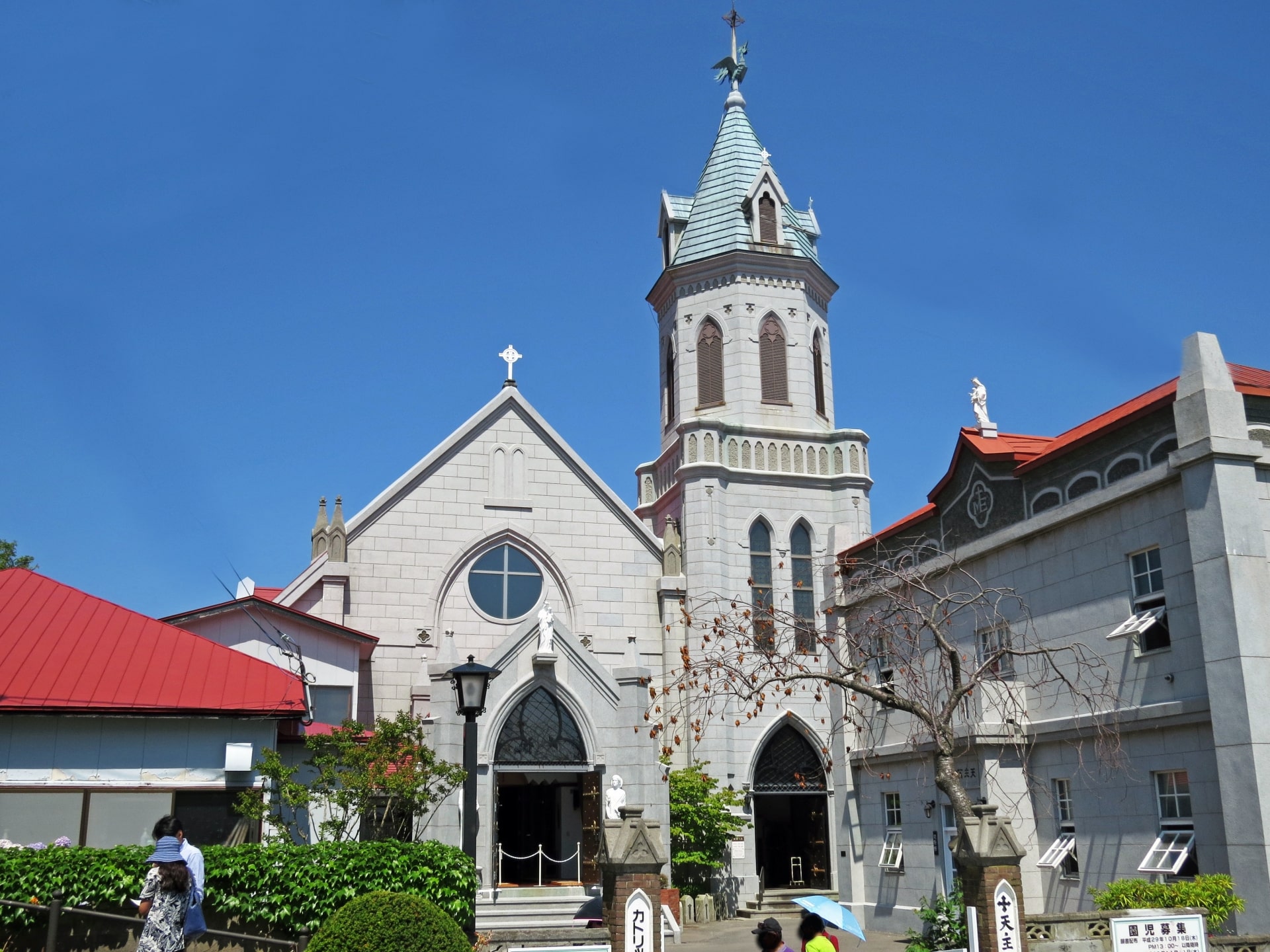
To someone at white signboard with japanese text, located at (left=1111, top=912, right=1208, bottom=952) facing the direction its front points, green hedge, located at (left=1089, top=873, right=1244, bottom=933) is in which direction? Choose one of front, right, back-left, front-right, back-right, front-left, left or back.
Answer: back

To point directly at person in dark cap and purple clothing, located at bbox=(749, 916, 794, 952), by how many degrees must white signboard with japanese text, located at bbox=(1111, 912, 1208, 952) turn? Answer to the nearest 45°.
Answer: approximately 45° to its right

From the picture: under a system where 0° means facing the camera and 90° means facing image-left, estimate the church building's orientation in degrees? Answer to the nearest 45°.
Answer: approximately 0°

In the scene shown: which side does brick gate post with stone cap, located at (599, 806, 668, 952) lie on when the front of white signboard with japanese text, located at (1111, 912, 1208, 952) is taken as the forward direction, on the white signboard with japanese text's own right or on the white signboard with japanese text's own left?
on the white signboard with japanese text's own right

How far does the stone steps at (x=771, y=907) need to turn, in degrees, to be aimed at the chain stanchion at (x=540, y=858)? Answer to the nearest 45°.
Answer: approximately 45° to its right
